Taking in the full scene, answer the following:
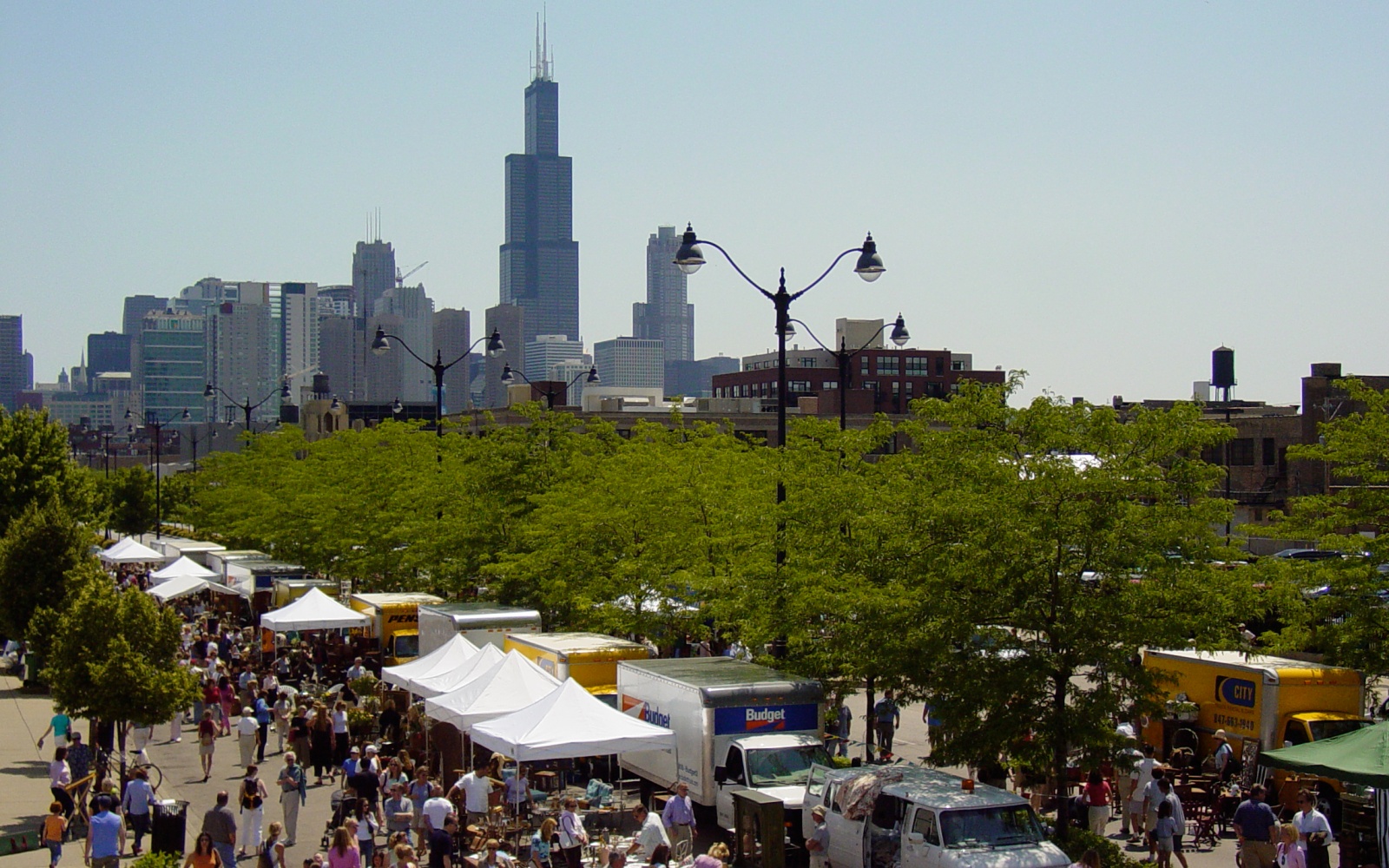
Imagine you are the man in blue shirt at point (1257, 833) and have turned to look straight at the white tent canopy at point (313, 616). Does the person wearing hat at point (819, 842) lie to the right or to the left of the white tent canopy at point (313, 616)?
left

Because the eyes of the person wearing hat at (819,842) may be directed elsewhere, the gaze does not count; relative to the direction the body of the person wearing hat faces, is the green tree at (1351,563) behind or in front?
behind

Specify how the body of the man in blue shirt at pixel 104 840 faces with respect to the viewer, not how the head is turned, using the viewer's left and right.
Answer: facing away from the viewer

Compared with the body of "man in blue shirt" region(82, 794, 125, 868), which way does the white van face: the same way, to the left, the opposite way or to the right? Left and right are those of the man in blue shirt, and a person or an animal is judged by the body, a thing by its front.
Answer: the opposite way

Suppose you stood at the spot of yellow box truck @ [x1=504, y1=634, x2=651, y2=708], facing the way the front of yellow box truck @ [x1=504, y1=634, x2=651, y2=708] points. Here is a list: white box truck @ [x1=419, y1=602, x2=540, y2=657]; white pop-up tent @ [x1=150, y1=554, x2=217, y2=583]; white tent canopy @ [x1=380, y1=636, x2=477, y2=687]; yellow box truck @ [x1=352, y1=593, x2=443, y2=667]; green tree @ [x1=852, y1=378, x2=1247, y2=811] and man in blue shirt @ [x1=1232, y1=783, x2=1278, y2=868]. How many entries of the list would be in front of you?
2

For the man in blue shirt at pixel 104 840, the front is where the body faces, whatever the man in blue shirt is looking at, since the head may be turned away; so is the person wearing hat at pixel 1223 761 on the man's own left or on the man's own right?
on the man's own right

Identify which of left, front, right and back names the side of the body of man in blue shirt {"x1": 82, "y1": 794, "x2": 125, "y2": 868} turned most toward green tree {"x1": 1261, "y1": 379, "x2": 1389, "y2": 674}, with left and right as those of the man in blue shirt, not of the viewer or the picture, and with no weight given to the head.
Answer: right

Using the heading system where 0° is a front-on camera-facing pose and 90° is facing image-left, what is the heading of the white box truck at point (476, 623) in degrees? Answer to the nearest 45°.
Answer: approximately 315°

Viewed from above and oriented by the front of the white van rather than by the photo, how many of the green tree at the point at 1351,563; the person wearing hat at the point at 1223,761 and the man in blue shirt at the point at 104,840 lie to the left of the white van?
2

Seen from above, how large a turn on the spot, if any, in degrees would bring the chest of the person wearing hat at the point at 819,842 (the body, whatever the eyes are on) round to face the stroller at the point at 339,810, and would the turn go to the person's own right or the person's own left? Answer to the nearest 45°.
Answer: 0° — they already face it

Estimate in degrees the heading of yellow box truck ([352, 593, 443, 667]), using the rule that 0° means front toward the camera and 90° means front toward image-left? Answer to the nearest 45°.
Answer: approximately 315°

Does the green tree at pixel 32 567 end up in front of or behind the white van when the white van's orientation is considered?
behind

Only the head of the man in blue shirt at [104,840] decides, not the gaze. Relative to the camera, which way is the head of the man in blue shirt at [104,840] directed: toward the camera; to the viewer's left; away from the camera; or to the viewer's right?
away from the camera
